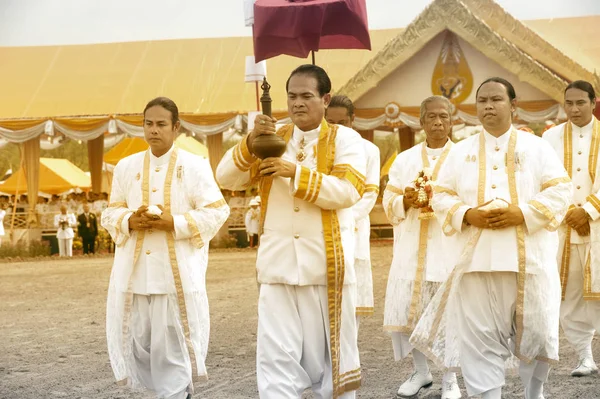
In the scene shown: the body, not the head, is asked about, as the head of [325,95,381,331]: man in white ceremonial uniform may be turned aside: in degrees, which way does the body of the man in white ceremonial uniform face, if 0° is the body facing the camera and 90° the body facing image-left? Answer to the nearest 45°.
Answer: approximately 45°

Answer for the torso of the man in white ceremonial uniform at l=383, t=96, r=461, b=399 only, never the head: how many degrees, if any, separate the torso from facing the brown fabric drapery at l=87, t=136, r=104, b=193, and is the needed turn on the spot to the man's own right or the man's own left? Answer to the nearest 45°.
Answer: approximately 135° to the man's own right

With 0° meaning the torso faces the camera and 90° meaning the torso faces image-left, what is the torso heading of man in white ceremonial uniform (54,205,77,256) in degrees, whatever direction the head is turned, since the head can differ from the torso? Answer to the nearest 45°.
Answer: approximately 0°

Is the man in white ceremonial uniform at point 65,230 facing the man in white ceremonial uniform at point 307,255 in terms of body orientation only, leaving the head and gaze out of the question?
yes

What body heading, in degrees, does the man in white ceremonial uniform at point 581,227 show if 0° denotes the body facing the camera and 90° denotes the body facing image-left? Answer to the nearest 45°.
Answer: approximately 0°

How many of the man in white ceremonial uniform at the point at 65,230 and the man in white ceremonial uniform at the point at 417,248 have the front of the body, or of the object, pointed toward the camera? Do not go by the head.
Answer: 2
